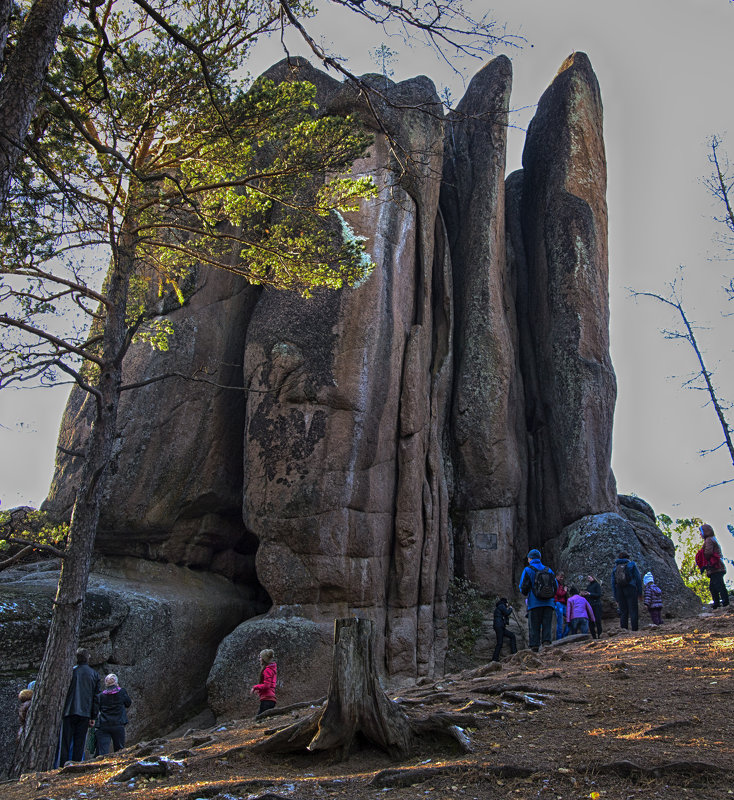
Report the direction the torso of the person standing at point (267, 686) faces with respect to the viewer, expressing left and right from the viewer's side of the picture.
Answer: facing to the left of the viewer

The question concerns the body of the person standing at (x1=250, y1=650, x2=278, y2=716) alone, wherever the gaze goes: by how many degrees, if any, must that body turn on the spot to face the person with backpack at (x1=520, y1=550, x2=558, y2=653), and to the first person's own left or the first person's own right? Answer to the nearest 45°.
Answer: approximately 180°

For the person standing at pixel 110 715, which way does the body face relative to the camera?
away from the camera

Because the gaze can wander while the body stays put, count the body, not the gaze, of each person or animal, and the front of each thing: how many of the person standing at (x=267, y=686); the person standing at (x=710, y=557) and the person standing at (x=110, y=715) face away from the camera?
1

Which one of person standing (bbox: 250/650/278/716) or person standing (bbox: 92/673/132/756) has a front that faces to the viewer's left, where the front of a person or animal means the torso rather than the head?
person standing (bbox: 250/650/278/716)

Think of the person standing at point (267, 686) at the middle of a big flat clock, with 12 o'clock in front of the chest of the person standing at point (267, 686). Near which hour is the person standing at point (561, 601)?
the person standing at point (561, 601) is roughly at 5 o'clock from the person standing at point (267, 686).

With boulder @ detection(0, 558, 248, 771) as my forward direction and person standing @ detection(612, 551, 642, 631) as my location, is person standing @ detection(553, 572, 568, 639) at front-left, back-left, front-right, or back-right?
front-right

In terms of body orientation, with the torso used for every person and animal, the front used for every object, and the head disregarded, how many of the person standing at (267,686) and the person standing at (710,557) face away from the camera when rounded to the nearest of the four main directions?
0

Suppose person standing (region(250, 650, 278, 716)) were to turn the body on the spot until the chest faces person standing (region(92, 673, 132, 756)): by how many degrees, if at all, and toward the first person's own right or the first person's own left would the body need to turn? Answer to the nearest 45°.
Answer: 0° — they already face them

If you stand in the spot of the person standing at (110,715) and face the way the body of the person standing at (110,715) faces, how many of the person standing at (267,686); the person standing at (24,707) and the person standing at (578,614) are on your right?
2

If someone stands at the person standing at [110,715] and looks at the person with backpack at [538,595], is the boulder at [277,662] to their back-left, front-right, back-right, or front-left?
front-left

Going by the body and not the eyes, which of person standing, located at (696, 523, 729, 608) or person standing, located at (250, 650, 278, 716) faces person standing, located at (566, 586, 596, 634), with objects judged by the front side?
person standing, located at (696, 523, 729, 608)

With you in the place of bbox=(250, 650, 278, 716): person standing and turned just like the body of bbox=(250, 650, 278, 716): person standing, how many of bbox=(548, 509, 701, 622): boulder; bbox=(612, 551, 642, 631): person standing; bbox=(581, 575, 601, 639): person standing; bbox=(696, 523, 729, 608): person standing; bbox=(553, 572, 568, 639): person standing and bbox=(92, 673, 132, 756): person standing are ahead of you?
1
